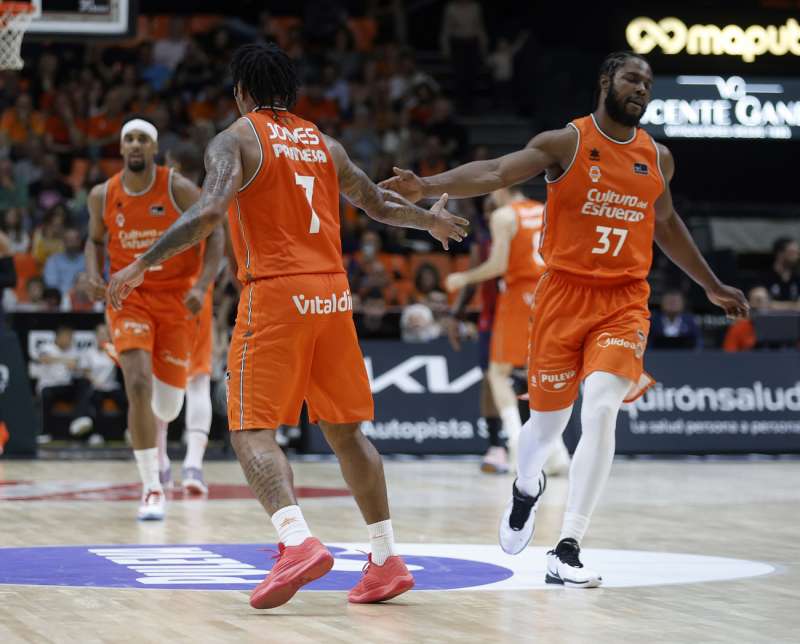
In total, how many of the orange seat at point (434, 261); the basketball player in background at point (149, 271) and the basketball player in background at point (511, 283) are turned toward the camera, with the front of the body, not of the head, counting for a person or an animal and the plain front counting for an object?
2

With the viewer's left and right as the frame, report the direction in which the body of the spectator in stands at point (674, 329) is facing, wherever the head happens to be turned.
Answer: facing the viewer

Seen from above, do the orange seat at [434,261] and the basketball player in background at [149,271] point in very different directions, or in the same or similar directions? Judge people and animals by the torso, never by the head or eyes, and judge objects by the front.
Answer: same or similar directions

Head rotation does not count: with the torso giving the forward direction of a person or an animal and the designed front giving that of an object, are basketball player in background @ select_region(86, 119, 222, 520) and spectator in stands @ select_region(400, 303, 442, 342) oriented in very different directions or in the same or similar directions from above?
same or similar directions

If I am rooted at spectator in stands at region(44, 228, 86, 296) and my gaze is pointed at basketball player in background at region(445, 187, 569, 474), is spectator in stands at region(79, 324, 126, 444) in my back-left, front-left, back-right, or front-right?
front-right

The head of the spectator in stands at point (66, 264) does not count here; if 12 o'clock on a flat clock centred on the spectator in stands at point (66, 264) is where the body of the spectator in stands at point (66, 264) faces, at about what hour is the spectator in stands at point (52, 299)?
the spectator in stands at point (52, 299) is roughly at 12 o'clock from the spectator in stands at point (66, 264).

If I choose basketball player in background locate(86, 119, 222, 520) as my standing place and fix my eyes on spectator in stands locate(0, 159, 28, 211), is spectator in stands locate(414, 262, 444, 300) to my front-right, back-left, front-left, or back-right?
front-right

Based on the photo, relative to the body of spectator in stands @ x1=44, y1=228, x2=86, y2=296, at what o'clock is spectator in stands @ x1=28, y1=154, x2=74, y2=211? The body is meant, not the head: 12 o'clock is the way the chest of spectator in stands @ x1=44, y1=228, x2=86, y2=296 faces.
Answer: spectator in stands @ x1=28, y1=154, x2=74, y2=211 is roughly at 6 o'clock from spectator in stands @ x1=44, y1=228, x2=86, y2=296.

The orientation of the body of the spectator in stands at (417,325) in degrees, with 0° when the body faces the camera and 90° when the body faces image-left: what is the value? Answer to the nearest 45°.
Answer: approximately 0°

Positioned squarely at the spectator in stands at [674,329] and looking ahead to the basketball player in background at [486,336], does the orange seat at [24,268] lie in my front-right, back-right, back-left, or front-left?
front-right

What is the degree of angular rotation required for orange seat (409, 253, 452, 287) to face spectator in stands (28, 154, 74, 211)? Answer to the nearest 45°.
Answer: approximately 90° to its right

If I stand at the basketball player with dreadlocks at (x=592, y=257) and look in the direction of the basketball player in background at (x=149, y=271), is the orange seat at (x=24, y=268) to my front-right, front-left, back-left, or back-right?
front-right

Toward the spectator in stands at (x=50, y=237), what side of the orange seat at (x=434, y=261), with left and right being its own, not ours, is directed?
right

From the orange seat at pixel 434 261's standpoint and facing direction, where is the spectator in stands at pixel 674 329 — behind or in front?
in front

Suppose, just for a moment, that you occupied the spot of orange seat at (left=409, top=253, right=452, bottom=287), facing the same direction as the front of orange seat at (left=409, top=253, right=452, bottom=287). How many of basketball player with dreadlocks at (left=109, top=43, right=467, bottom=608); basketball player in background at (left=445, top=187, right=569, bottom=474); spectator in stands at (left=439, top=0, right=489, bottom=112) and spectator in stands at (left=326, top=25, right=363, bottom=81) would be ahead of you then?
2
